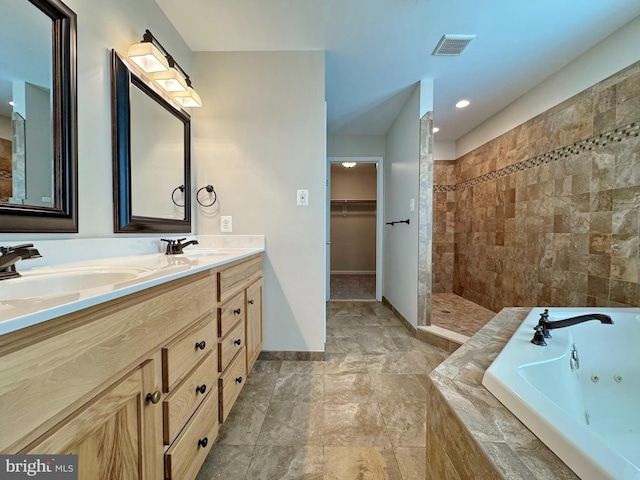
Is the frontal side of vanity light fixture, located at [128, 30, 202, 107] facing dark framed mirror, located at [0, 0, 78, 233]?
no

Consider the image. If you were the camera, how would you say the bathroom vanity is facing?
facing the viewer and to the right of the viewer

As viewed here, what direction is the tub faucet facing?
to the viewer's right

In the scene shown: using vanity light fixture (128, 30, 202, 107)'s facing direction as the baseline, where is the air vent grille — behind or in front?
in front

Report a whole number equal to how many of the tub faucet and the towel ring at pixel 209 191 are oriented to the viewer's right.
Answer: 1

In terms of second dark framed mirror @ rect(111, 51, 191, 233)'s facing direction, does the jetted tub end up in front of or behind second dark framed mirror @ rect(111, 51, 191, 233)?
in front

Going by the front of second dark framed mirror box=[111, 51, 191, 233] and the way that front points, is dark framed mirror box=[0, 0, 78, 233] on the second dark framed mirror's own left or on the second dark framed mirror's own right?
on the second dark framed mirror's own right

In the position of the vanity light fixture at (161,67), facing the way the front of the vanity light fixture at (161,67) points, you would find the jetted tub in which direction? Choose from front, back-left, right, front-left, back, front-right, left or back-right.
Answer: front

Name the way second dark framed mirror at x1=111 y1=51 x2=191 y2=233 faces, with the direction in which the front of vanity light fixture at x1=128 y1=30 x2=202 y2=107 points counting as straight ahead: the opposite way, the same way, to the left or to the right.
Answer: the same way
